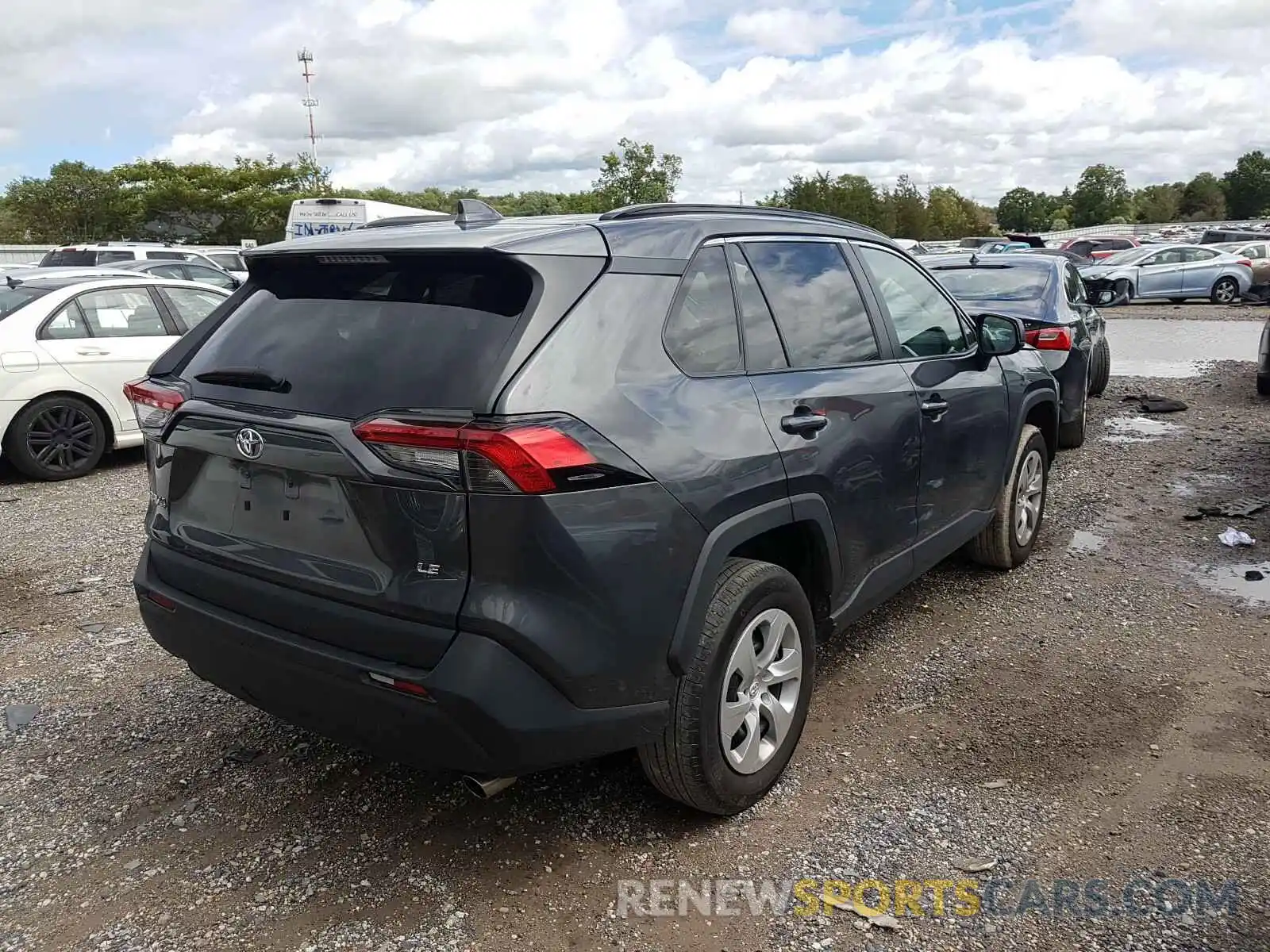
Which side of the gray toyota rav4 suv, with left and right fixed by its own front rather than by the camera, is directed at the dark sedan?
front

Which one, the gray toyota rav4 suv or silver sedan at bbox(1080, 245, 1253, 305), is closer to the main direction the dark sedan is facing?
the silver sedan

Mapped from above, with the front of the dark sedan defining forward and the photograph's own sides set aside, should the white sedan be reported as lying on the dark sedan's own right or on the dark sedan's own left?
on the dark sedan's own left

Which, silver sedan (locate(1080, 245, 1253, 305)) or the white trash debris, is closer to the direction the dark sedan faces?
the silver sedan

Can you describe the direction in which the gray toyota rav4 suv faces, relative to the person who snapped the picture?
facing away from the viewer and to the right of the viewer

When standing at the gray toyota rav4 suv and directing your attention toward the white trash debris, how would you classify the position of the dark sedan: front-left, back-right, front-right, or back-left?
front-left

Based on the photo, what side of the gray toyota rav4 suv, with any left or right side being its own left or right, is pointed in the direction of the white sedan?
left

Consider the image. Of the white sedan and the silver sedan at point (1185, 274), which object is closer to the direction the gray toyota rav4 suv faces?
the silver sedan

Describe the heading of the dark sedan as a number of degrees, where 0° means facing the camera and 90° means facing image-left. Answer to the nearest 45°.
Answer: approximately 180°

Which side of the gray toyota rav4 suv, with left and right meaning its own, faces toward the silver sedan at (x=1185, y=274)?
front

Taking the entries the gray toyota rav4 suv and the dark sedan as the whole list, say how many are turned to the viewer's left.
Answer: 0

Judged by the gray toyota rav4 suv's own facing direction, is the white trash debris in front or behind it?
in front
